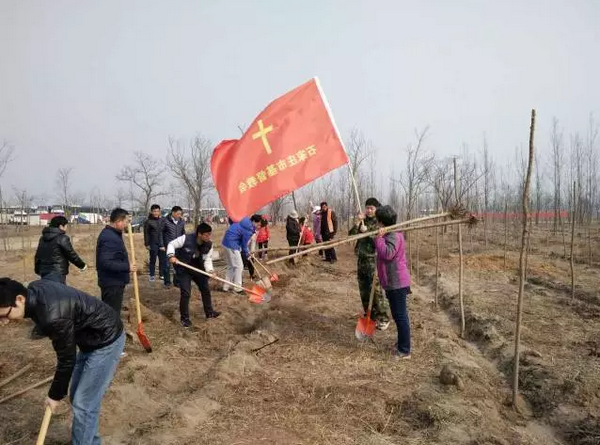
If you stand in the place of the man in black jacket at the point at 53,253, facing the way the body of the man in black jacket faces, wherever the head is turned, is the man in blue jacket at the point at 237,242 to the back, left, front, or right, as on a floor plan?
front

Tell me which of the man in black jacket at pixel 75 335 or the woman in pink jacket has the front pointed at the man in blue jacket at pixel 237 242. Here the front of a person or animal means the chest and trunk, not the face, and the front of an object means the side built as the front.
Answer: the woman in pink jacket

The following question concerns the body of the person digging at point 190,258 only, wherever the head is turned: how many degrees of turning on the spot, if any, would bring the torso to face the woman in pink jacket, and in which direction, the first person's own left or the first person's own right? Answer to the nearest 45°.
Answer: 0° — they already face them

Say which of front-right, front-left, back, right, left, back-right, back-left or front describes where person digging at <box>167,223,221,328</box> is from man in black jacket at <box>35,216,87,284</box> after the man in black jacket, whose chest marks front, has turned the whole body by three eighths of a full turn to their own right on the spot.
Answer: left

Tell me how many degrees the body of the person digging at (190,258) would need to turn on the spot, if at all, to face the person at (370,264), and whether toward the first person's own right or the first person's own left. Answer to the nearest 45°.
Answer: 0° — they already face them

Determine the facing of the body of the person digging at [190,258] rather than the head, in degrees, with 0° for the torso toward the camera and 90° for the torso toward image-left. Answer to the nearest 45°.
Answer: approximately 315°

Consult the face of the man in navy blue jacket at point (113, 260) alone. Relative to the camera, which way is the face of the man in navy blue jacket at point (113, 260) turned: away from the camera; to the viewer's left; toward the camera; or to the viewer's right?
to the viewer's right

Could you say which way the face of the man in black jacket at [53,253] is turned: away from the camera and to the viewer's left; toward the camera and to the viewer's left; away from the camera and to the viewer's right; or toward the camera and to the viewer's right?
away from the camera and to the viewer's right

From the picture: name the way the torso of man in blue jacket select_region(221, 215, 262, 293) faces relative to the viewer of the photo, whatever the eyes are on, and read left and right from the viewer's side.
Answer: facing to the right of the viewer

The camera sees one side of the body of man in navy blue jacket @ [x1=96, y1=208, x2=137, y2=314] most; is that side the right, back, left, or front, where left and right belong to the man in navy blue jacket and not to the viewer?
right

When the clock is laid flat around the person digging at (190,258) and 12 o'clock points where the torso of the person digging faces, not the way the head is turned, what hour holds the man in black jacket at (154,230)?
The man in black jacket is roughly at 7 o'clock from the person digging.

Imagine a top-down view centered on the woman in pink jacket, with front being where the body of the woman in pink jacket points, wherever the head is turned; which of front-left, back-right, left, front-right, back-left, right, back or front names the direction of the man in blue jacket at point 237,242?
front
